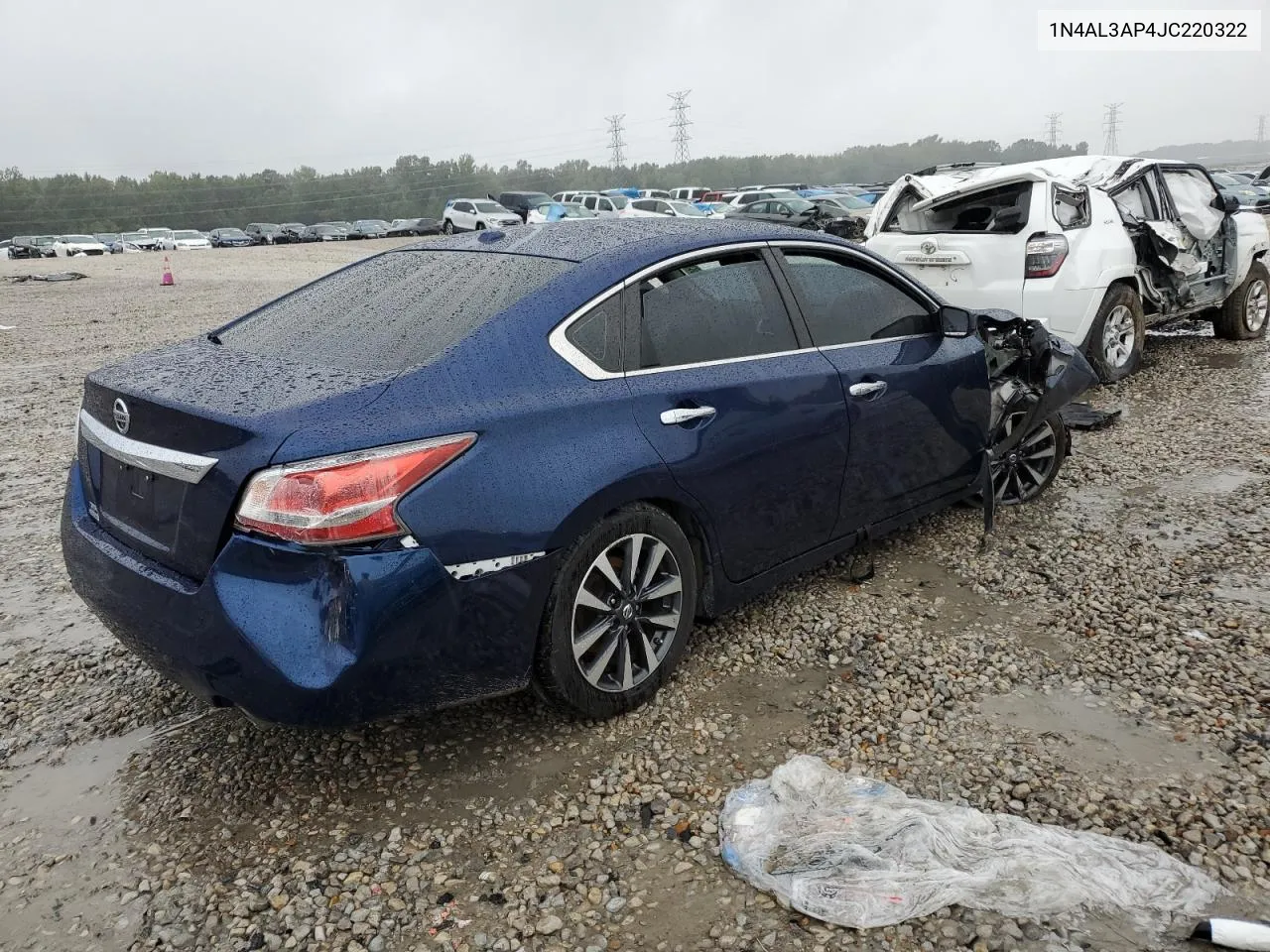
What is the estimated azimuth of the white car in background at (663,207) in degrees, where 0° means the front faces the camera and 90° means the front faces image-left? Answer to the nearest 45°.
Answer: approximately 315°

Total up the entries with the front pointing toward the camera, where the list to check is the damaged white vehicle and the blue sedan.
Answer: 0

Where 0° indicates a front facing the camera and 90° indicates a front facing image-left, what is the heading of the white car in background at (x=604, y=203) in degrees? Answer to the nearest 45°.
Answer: approximately 315°

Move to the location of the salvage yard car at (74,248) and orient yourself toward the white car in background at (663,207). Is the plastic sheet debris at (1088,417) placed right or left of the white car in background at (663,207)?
right

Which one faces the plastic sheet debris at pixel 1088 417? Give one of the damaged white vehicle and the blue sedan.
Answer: the blue sedan

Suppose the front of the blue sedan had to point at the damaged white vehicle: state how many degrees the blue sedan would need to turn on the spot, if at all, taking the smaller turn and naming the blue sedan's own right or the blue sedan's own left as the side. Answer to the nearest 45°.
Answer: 0° — it already faces it

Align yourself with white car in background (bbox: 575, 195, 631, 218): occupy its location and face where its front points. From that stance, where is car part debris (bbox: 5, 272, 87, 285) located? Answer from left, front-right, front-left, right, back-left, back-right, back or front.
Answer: right

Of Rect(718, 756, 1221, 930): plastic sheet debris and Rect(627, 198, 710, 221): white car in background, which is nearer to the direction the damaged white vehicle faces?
the white car in background

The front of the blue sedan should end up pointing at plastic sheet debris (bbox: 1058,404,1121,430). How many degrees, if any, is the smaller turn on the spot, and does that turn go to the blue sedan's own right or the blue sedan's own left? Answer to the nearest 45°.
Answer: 0° — it already faces it

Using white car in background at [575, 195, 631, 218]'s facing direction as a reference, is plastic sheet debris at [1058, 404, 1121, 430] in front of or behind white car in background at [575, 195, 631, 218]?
in front

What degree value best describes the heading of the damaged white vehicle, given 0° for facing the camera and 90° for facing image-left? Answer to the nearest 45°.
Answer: approximately 225°

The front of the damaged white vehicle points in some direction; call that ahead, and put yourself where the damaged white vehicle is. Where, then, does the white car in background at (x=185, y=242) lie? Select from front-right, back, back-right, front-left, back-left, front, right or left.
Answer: left
